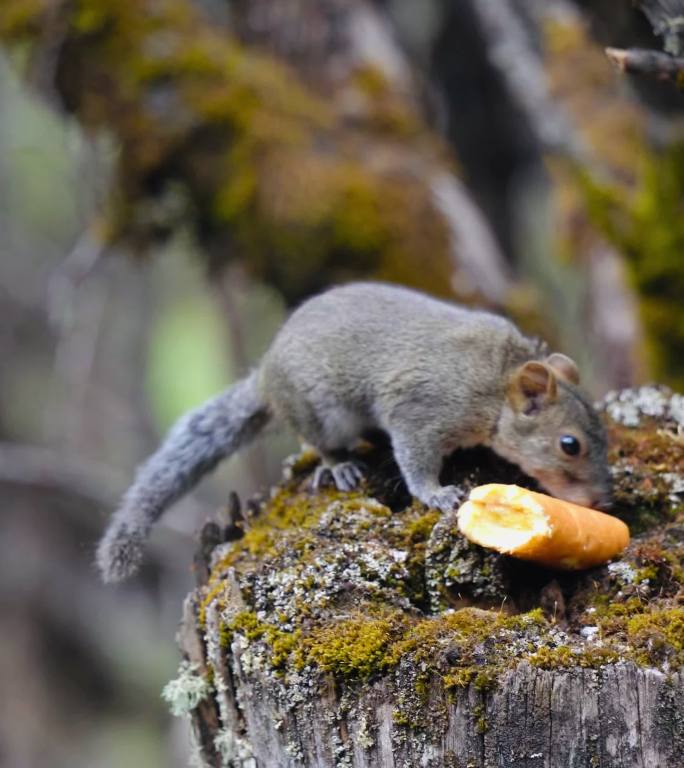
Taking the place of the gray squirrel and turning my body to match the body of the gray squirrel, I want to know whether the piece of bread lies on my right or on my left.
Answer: on my right

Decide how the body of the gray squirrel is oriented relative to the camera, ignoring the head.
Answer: to the viewer's right
